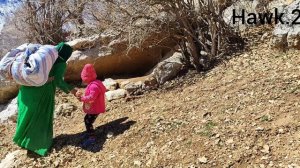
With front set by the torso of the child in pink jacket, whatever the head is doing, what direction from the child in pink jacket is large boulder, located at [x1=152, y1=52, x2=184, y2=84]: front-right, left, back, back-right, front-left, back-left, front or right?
back-right

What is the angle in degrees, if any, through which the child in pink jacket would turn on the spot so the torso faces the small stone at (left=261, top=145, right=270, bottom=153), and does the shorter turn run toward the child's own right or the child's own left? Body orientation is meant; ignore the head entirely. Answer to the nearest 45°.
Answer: approximately 135° to the child's own left

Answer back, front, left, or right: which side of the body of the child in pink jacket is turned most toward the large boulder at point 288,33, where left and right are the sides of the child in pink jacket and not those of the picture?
back

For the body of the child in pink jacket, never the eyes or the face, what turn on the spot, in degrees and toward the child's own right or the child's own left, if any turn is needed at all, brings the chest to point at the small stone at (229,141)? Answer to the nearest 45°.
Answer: approximately 135° to the child's own left

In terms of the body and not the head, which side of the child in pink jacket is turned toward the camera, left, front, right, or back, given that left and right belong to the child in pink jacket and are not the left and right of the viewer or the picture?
left

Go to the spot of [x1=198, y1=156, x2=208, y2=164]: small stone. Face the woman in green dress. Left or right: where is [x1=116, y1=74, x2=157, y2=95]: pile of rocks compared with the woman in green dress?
right

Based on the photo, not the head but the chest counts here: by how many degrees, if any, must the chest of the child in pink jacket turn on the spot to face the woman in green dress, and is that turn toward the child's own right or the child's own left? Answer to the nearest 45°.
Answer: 0° — they already face them

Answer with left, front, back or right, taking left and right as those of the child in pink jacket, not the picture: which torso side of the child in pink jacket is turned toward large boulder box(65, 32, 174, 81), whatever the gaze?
right

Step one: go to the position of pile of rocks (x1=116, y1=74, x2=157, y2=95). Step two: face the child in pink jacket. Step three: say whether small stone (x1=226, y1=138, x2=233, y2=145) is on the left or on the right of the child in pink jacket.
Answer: left

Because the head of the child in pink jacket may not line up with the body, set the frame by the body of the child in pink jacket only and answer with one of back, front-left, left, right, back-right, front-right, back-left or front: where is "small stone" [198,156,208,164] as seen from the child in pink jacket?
back-left

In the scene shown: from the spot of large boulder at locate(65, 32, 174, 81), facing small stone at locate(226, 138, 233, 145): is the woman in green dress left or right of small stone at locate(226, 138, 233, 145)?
right

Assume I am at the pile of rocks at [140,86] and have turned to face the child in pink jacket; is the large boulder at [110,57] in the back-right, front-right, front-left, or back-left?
back-right

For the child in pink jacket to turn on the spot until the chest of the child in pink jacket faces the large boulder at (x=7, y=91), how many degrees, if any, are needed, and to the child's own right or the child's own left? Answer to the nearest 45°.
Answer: approximately 45° to the child's own right
